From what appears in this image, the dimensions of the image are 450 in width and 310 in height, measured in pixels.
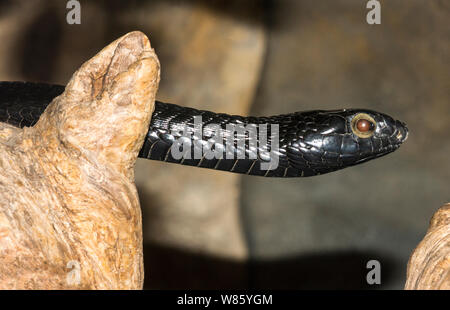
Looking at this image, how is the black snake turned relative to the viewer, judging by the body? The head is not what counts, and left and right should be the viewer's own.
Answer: facing to the right of the viewer

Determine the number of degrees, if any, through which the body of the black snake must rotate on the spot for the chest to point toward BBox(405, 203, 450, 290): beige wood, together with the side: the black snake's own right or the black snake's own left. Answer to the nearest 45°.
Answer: approximately 45° to the black snake's own right
